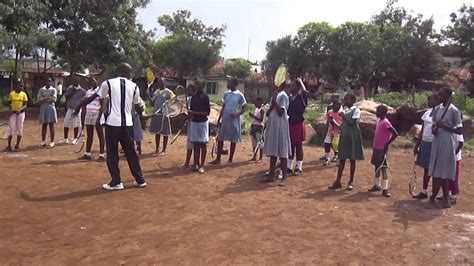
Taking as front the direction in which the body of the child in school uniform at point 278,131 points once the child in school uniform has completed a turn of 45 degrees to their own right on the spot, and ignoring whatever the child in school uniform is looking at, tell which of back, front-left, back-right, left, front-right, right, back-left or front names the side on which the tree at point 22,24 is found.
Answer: front-right

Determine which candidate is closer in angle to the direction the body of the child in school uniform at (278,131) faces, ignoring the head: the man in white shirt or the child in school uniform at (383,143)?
the man in white shirt

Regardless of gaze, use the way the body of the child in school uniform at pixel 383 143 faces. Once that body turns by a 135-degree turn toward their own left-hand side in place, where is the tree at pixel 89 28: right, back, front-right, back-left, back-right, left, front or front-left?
back-left

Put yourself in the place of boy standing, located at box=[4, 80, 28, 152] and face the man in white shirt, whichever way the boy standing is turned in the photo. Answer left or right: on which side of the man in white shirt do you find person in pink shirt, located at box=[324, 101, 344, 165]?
left

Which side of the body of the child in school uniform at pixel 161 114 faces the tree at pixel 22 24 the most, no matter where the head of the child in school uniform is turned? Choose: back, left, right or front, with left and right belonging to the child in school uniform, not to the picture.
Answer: right

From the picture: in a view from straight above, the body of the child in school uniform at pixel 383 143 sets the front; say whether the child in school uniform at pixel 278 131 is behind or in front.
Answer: in front

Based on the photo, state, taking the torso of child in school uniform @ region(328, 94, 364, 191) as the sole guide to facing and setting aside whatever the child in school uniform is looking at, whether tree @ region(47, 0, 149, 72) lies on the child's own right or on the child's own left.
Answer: on the child's own right

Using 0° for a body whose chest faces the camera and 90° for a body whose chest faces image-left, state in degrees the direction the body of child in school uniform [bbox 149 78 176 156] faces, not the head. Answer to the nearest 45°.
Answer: approximately 45°
